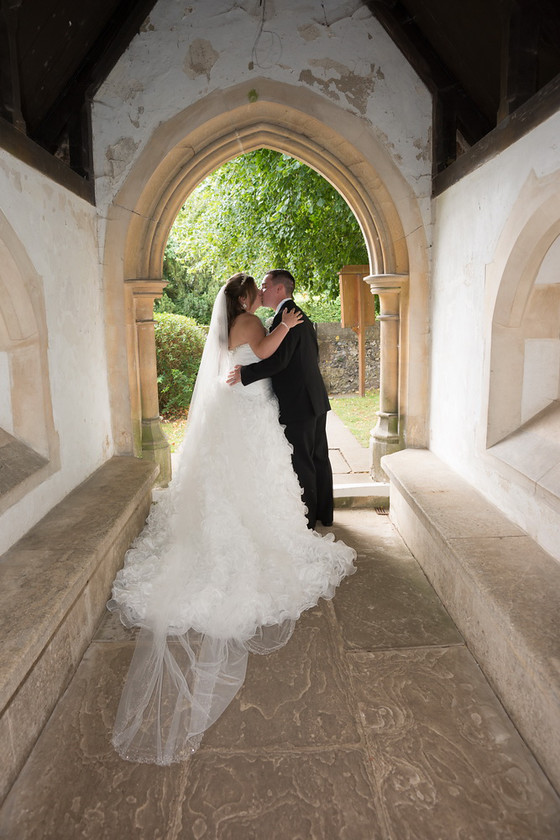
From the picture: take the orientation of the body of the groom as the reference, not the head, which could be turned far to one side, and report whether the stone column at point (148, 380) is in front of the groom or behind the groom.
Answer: in front

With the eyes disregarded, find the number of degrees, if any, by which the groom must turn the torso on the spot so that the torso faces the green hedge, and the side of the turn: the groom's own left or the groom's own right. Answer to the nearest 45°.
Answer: approximately 90° to the groom's own right

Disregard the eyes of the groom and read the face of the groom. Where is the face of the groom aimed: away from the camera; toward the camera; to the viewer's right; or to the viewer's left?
to the viewer's left

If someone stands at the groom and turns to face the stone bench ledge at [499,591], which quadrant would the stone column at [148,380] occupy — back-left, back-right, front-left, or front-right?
back-right

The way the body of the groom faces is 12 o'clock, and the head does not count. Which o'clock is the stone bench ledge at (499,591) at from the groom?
The stone bench ledge is roughly at 8 o'clock from the groom.

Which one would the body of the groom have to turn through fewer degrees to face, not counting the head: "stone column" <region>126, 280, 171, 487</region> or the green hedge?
the stone column

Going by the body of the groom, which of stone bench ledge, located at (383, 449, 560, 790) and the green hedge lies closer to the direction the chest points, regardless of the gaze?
the green hedge

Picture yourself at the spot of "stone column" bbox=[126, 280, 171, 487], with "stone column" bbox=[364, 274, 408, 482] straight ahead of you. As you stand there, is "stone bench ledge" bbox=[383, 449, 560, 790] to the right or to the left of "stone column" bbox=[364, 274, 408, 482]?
right

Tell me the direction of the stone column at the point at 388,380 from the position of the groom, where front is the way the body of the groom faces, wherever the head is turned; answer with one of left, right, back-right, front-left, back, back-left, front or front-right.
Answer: back-right

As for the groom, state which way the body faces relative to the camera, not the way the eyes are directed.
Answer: to the viewer's left
